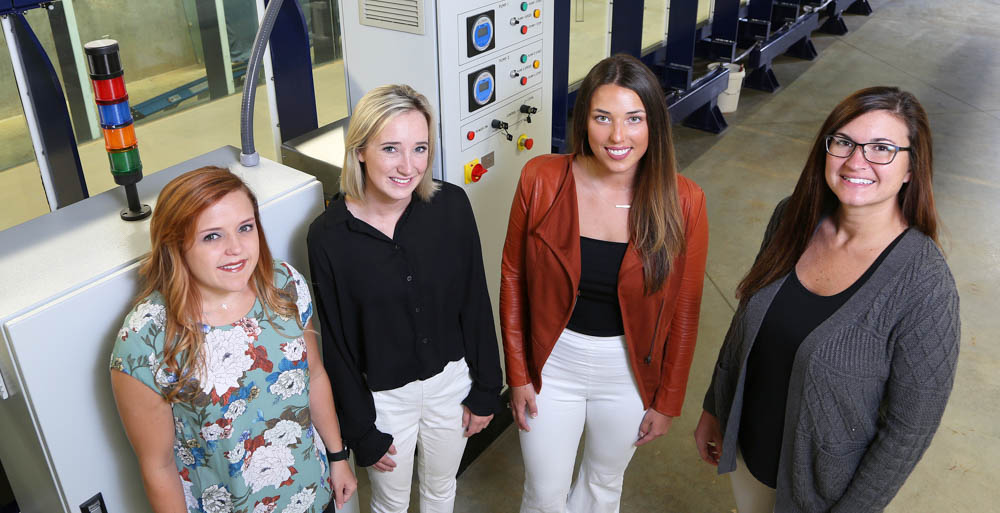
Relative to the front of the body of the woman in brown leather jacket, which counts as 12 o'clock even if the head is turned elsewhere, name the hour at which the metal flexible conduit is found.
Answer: The metal flexible conduit is roughly at 3 o'clock from the woman in brown leather jacket.

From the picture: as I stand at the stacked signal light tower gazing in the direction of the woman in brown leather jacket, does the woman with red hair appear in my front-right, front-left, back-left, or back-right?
front-right

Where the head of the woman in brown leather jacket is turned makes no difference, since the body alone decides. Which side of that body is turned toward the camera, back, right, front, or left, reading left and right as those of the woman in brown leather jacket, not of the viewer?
front

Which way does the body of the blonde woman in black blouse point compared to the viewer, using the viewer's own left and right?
facing the viewer

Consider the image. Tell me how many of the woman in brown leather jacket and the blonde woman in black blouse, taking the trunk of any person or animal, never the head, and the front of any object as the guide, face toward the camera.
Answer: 2

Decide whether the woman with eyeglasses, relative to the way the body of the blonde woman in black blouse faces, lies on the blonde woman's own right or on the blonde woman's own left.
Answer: on the blonde woman's own left

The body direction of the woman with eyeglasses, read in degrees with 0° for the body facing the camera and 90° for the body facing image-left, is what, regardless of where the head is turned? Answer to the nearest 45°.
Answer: approximately 45°

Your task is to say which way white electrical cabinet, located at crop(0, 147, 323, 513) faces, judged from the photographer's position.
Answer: facing the viewer and to the right of the viewer

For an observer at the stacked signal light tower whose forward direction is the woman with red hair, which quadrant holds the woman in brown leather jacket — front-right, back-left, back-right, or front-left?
front-left
